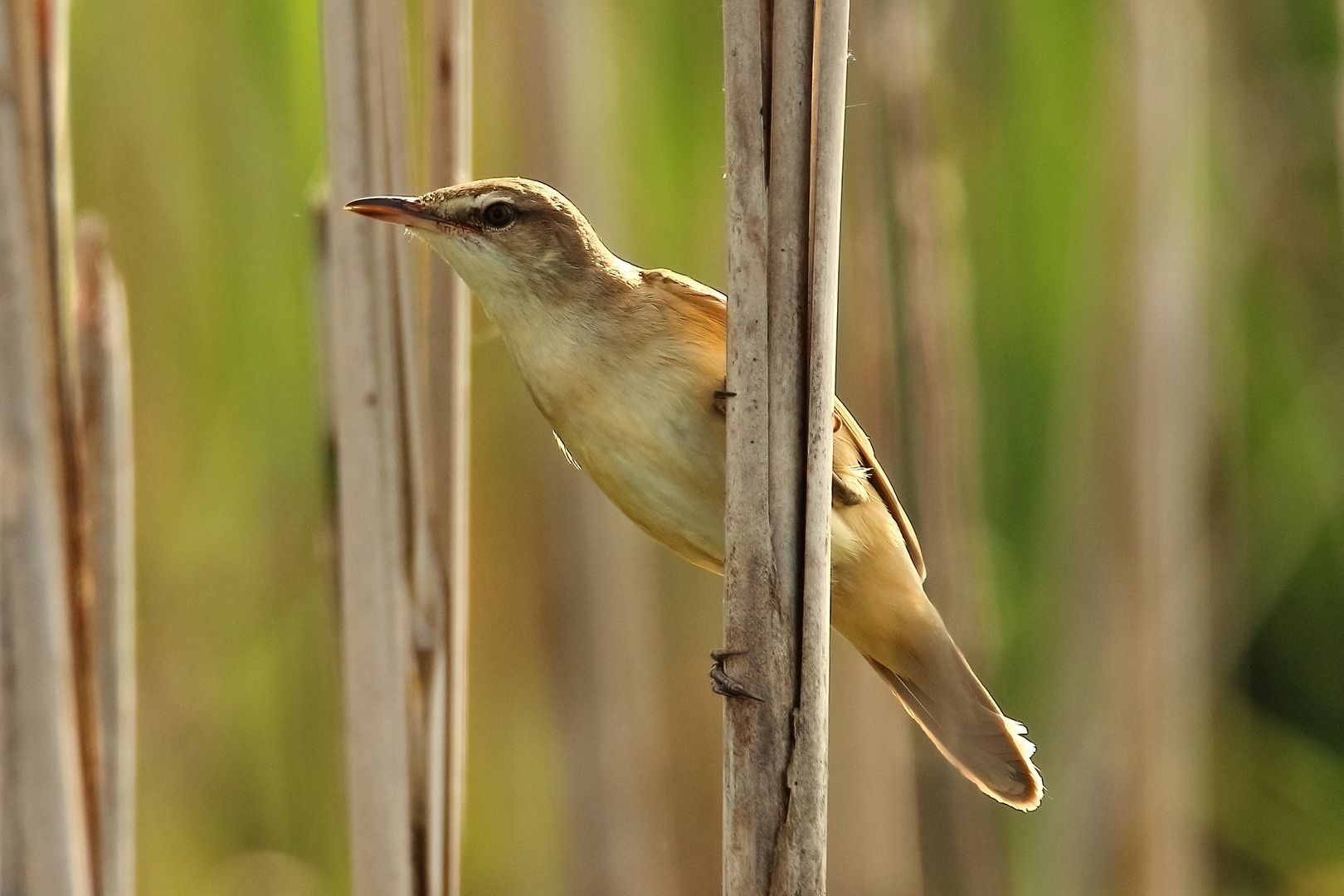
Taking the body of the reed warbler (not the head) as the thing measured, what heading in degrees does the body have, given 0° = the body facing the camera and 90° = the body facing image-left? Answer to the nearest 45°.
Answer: approximately 90°
